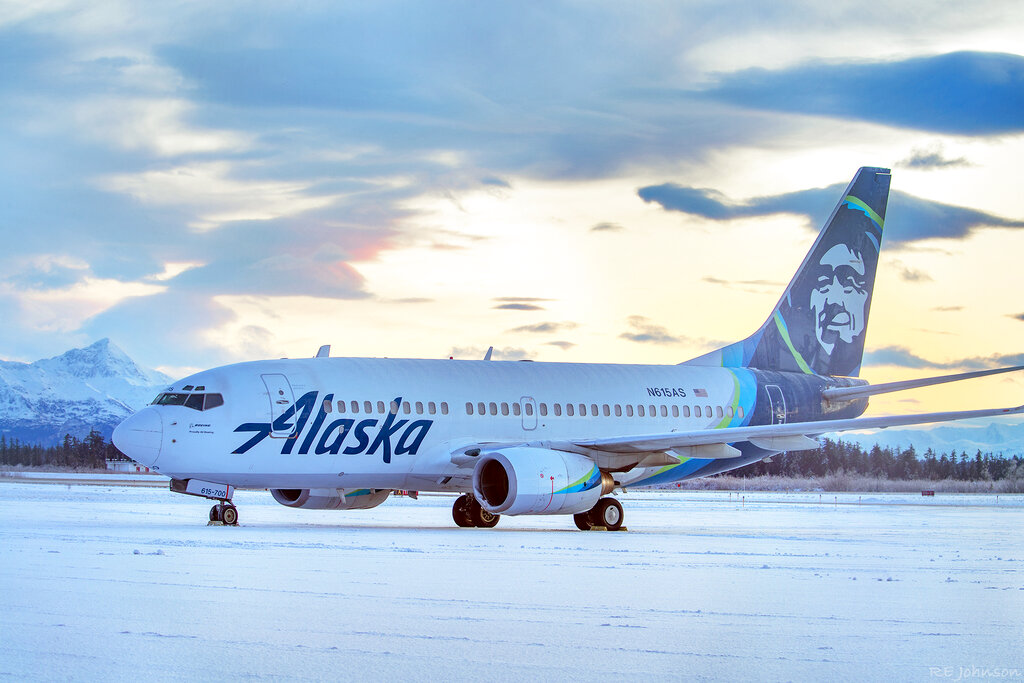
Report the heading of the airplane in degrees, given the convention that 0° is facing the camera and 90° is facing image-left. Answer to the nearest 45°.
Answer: approximately 45°
